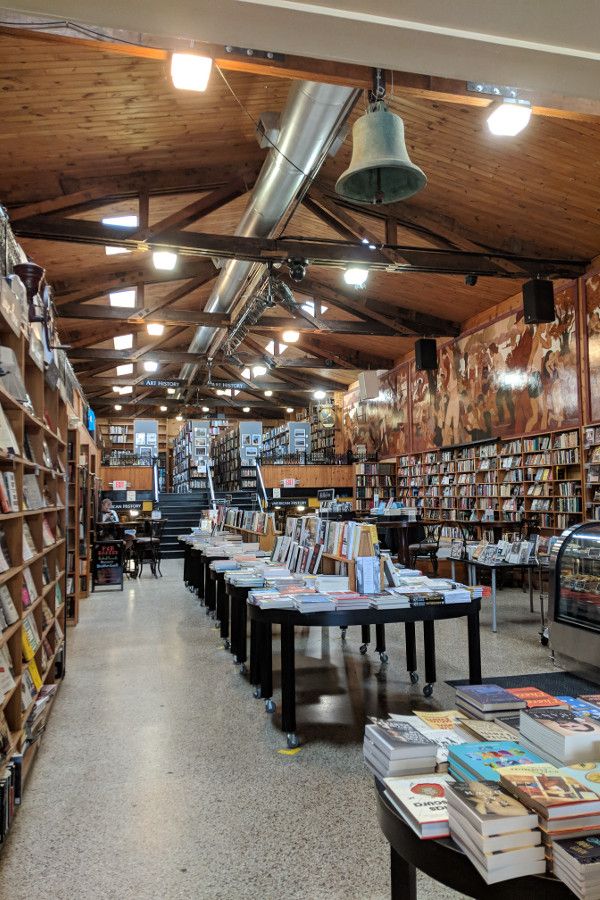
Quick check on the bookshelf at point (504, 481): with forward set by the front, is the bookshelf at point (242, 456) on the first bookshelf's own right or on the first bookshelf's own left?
on the first bookshelf's own right

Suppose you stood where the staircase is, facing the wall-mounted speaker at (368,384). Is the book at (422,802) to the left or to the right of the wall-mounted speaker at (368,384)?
right

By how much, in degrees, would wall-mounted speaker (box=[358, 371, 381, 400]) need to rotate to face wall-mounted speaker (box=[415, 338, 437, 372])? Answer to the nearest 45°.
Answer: approximately 90° to its left

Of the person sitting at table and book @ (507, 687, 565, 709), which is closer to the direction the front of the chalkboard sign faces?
the book
